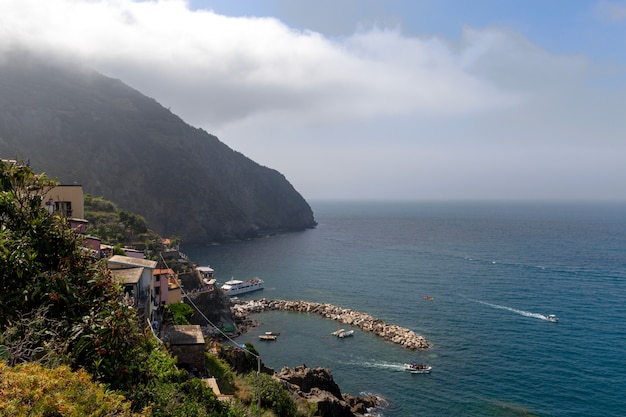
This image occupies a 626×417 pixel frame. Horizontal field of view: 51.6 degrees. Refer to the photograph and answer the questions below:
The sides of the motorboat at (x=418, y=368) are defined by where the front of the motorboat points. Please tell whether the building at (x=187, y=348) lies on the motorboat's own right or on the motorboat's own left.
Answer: on the motorboat's own right

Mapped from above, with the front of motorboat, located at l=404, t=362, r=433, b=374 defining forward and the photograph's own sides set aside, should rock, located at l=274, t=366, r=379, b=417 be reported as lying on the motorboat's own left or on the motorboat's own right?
on the motorboat's own right

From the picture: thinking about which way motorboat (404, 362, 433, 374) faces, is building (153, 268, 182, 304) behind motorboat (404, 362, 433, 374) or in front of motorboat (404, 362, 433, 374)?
behind

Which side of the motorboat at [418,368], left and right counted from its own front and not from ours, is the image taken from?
right

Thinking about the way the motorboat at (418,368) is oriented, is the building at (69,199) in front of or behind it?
behind

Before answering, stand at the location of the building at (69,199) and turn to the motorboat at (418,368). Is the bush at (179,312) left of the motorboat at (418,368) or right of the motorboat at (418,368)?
right

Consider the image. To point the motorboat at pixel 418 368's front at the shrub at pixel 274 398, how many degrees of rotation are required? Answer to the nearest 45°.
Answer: approximately 90° to its right
